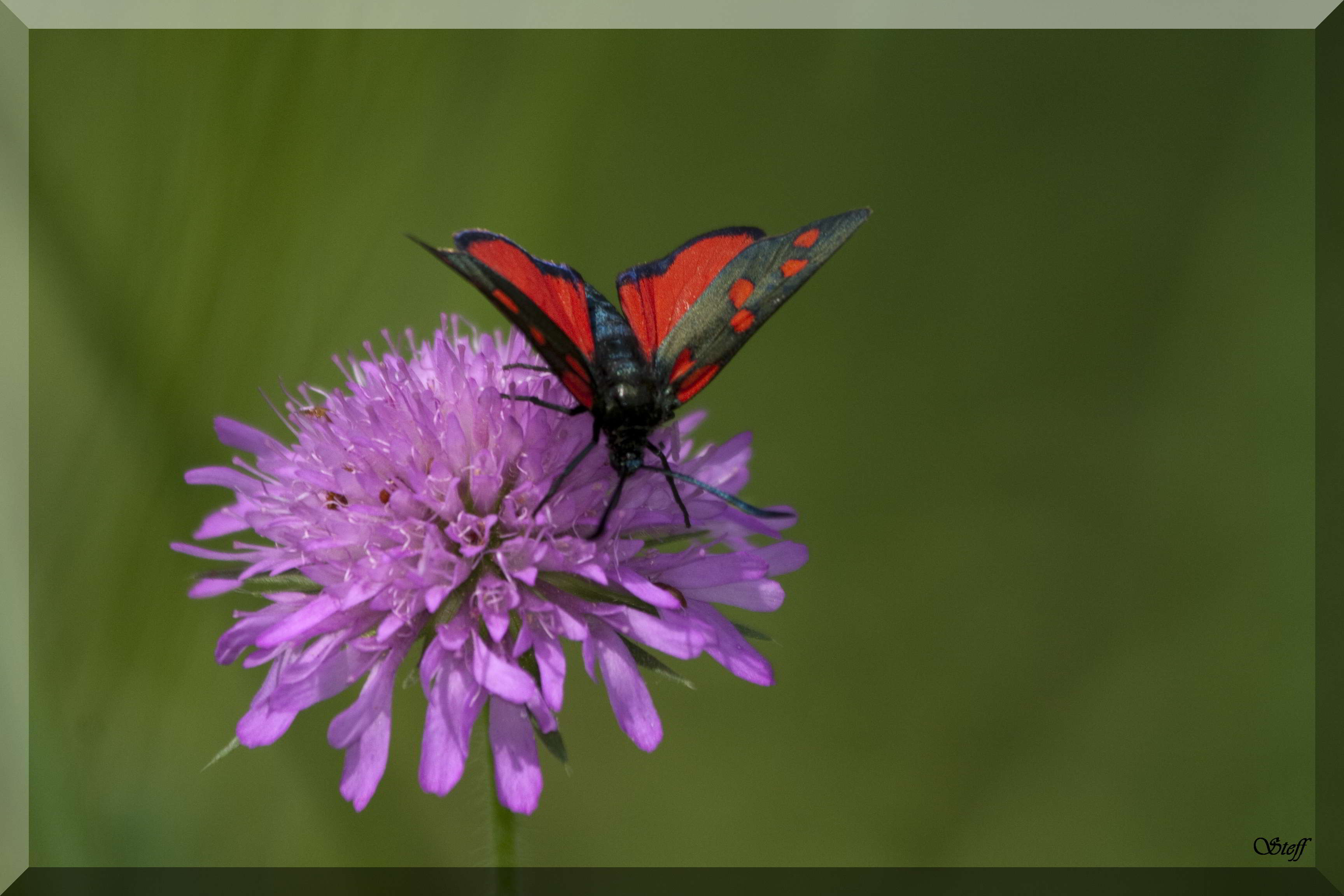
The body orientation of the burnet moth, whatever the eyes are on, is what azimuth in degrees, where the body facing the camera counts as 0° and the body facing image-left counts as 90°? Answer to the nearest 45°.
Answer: approximately 0°
